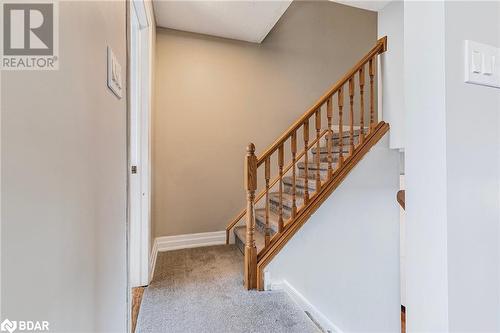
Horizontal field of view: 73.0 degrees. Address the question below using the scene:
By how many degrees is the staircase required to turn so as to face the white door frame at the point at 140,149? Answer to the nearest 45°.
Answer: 0° — it already faces it
